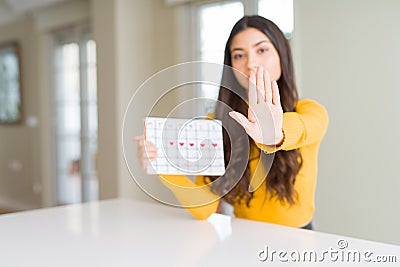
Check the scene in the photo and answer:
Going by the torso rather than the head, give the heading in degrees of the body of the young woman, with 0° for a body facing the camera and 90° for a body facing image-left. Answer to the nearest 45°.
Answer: approximately 0°
